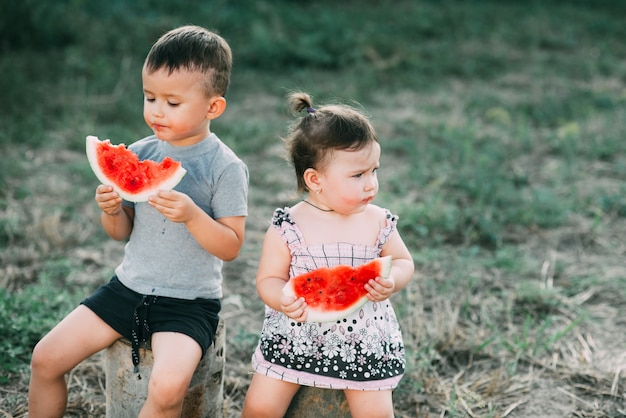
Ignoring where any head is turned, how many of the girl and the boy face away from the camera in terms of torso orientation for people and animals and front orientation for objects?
0

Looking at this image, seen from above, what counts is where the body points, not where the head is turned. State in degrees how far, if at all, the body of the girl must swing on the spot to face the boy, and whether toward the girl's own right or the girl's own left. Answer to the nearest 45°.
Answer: approximately 90° to the girl's own right

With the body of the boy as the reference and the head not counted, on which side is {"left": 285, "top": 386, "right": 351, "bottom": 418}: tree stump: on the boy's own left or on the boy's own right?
on the boy's own left

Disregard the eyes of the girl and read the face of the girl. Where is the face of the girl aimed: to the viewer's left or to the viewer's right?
to the viewer's right

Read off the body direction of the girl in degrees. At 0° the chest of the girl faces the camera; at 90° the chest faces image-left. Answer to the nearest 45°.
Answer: approximately 0°

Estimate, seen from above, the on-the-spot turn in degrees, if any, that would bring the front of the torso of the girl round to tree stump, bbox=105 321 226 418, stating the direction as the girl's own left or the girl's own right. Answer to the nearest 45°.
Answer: approximately 90° to the girl's own right

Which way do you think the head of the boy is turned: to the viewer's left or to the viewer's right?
to the viewer's left

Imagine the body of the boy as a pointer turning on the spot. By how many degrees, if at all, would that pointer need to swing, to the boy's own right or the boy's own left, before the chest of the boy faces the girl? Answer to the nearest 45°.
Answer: approximately 135° to the boy's own left
